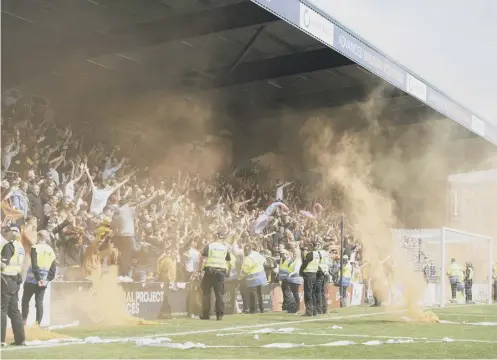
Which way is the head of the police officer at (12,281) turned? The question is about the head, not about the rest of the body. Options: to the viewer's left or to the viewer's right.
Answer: to the viewer's right

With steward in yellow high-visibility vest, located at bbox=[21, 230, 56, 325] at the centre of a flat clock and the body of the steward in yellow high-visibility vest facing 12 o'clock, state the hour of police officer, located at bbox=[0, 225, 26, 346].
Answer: The police officer is roughly at 8 o'clock from the steward in yellow high-visibility vest.

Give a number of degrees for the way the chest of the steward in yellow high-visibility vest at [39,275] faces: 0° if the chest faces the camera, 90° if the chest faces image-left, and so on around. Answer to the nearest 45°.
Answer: approximately 135°

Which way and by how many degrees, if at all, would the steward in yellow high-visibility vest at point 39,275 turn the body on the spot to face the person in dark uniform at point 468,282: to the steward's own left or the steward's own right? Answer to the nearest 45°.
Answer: approximately 90° to the steward's own right

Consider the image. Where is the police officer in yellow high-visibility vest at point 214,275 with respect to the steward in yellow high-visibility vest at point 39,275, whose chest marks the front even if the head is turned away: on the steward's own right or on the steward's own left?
on the steward's own right

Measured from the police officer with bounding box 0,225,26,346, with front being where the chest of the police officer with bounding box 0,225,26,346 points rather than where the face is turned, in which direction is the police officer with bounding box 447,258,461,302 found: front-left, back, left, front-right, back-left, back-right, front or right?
front-left

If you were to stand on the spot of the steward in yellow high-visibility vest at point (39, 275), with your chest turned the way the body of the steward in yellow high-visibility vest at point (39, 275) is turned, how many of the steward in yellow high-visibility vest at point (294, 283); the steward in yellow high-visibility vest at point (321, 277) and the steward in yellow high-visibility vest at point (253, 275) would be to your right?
3

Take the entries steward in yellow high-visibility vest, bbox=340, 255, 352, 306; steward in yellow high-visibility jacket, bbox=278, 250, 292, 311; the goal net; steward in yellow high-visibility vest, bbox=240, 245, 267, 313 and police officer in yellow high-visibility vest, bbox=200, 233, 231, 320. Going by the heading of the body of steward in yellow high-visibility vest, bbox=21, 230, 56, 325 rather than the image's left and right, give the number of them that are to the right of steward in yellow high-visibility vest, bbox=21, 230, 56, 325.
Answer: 5

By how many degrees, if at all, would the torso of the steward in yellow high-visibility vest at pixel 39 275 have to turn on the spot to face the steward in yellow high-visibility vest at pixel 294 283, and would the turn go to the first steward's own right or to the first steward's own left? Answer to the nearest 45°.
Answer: approximately 90° to the first steward's own right

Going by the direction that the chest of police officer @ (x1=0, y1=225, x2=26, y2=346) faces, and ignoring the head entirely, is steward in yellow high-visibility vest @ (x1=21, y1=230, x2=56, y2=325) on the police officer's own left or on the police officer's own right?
on the police officer's own right
